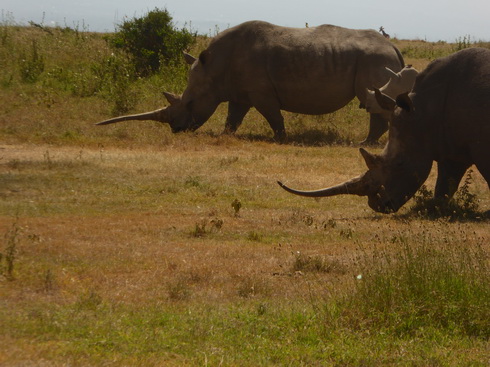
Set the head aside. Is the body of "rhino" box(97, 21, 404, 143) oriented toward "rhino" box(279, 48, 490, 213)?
no

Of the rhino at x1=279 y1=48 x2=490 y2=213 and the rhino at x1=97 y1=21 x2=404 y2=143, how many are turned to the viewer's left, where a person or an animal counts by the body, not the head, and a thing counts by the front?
2

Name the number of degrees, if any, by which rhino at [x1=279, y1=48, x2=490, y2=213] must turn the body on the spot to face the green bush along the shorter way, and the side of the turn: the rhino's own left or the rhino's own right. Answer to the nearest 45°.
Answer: approximately 45° to the rhino's own right

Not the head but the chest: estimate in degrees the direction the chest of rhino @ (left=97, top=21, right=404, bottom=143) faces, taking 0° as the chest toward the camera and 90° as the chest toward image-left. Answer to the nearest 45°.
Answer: approximately 90°

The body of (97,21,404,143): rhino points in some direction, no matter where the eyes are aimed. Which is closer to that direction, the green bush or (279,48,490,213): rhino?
the green bush

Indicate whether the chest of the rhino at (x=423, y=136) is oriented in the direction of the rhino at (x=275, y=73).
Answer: no

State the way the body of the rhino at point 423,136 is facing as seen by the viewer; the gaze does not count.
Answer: to the viewer's left

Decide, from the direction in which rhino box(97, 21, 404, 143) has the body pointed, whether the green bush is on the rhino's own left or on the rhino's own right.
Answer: on the rhino's own right

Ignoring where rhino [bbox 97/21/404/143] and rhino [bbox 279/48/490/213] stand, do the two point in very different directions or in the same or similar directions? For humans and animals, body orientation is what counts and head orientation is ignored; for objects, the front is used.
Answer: same or similar directions
